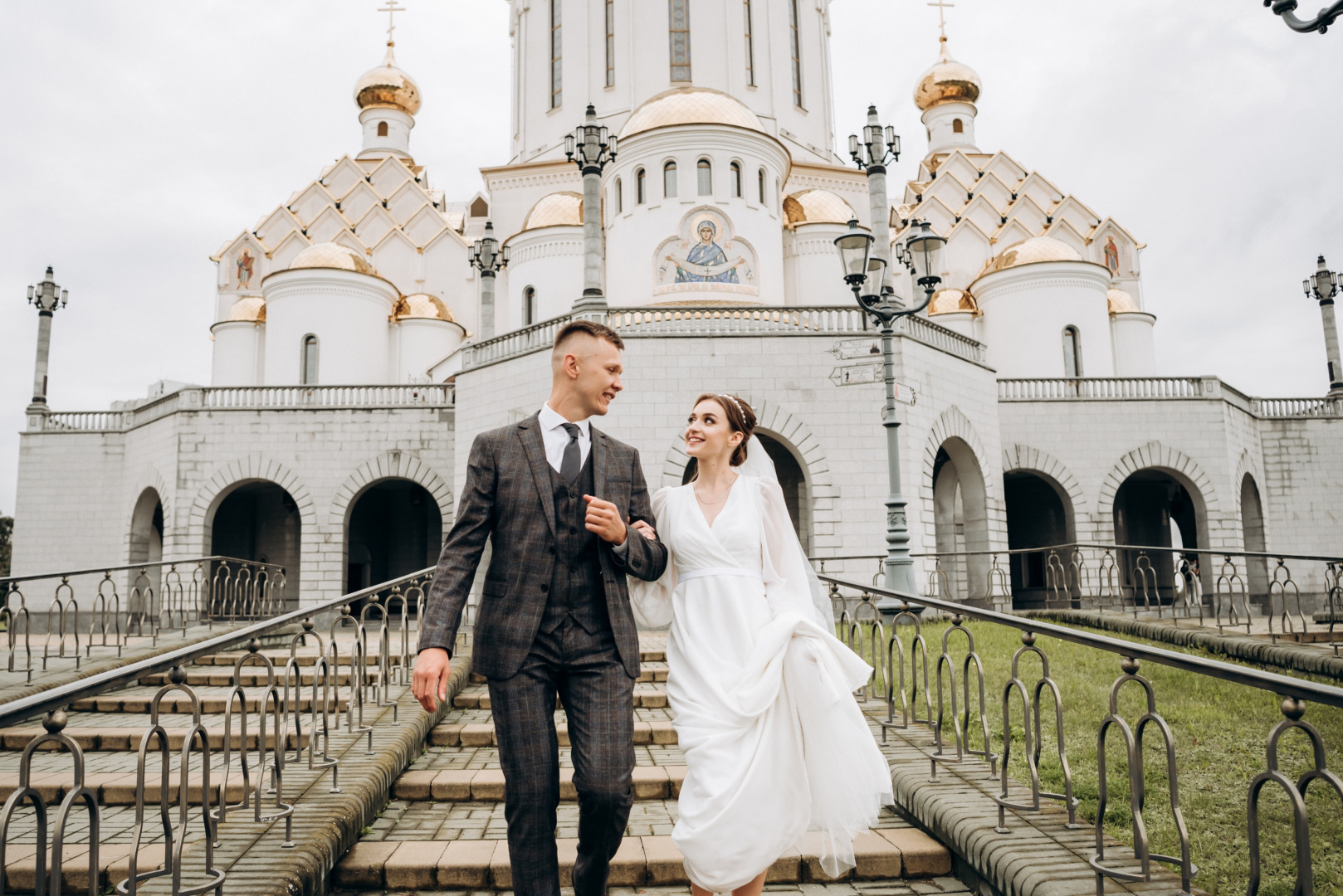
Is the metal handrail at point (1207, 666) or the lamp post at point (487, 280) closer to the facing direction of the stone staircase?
the metal handrail

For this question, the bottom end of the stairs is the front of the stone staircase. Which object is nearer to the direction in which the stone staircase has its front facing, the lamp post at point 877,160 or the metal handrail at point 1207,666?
the metal handrail

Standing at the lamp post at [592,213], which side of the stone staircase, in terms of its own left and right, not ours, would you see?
back

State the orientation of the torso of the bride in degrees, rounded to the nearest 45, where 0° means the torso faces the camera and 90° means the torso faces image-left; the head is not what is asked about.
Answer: approximately 0°

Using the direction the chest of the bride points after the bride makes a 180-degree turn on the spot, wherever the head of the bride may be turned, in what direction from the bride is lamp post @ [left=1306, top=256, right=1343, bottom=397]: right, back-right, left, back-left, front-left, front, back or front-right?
front-right

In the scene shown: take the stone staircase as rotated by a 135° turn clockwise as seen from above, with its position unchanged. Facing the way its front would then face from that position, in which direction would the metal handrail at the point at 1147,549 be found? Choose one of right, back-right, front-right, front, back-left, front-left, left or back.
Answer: right

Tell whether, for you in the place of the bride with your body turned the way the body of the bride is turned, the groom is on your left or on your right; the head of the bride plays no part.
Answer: on your right

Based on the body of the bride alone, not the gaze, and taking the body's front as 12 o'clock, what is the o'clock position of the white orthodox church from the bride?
The white orthodox church is roughly at 6 o'clock from the bride.

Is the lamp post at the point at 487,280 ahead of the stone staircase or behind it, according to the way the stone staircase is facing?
behind

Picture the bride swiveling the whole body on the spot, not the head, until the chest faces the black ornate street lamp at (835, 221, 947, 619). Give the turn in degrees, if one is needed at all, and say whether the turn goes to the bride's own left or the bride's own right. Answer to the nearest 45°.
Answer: approximately 180°
